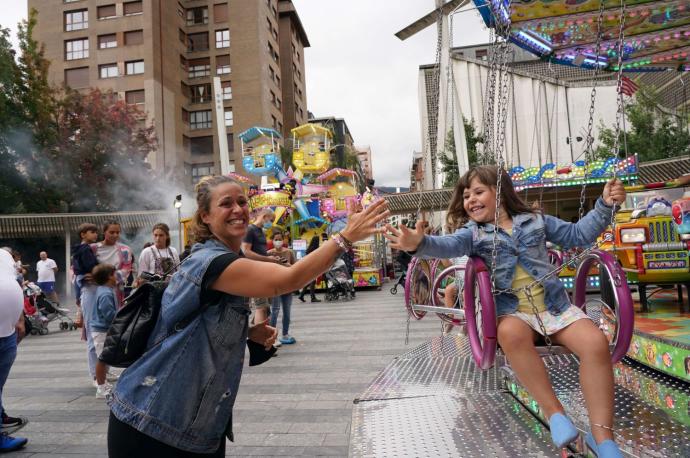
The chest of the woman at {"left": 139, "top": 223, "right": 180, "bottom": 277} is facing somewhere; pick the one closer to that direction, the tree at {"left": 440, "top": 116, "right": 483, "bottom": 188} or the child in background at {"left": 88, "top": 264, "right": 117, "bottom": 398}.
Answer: the child in background

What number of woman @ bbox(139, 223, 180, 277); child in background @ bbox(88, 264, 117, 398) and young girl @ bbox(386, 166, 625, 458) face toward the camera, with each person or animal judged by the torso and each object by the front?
2

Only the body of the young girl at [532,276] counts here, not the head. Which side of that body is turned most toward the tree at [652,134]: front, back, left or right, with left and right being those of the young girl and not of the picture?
back

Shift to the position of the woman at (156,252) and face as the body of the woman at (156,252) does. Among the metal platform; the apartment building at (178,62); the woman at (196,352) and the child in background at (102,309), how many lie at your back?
1

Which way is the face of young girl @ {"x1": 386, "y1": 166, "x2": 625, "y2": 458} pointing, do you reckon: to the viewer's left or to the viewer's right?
to the viewer's left

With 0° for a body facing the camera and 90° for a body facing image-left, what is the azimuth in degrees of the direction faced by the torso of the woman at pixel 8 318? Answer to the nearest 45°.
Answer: approximately 270°

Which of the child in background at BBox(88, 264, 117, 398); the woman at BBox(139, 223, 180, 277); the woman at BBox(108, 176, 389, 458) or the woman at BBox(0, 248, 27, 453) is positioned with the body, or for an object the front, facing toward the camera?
the woman at BBox(139, 223, 180, 277)

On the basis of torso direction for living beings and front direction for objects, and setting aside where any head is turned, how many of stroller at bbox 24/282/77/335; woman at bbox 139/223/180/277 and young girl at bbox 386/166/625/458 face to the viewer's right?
1

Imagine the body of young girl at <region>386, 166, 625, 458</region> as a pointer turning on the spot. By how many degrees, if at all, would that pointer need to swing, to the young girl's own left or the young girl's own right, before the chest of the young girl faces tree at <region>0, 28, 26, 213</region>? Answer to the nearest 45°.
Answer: approximately 135° to the young girl's own right

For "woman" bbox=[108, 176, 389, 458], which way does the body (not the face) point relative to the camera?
to the viewer's right

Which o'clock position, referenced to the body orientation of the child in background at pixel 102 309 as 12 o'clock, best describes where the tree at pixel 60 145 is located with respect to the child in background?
The tree is roughly at 9 o'clock from the child in background.

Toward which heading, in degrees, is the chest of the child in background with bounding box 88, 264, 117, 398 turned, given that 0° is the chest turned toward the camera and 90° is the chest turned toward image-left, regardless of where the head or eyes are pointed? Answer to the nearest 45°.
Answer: approximately 270°

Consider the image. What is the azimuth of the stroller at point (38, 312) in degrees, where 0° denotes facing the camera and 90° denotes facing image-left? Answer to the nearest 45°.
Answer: approximately 270°
